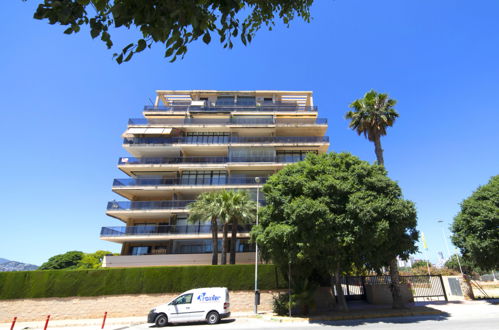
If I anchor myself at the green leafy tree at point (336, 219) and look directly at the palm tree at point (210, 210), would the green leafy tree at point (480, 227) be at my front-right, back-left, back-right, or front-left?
back-right

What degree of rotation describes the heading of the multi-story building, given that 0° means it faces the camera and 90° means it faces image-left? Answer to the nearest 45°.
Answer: approximately 0°

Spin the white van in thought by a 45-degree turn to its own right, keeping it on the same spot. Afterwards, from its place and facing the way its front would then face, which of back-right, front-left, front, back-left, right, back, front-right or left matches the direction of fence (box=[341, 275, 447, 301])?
back-right

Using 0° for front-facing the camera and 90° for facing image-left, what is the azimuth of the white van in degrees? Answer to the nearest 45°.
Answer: approximately 90°

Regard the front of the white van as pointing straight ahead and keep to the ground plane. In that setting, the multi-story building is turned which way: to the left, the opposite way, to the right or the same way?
to the left

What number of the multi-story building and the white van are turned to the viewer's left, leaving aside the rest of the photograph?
1

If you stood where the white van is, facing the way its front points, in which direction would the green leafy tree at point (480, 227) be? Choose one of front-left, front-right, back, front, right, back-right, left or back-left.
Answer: back
